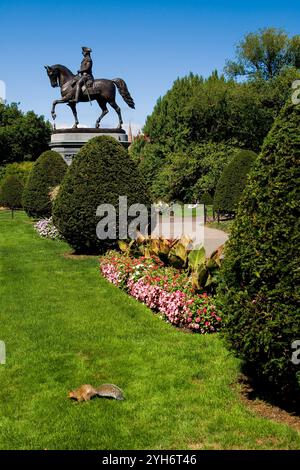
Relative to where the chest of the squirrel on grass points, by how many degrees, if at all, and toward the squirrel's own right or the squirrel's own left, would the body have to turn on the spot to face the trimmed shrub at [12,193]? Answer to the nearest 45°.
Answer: approximately 90° to the squirrel's own right

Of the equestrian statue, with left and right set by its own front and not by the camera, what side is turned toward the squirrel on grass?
left

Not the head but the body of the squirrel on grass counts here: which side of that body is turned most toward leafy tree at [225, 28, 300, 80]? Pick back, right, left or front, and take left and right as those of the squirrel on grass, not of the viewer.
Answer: right

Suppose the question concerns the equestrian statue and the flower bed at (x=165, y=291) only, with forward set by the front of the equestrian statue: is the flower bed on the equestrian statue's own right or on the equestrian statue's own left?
on the equestrian statue's own left

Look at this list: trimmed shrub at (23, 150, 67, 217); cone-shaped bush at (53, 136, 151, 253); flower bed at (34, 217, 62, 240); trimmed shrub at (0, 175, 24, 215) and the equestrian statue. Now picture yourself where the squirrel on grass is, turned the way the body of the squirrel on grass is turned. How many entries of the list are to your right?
5

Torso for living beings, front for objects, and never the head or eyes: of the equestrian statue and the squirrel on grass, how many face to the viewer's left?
2

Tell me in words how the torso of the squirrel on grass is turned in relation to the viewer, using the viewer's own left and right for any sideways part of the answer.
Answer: facing to the left of the viewer

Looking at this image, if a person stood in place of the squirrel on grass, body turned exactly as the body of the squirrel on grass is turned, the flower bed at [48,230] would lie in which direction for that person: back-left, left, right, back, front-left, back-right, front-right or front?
right

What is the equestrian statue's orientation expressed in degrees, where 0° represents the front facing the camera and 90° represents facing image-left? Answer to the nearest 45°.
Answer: approximately 90°

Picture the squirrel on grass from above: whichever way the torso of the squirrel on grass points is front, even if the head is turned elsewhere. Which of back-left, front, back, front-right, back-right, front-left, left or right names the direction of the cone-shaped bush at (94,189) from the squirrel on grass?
right

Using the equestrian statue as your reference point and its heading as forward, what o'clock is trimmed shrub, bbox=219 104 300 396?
The trimmed shrub is roughly at 9 o'clock from the equestrian statue.

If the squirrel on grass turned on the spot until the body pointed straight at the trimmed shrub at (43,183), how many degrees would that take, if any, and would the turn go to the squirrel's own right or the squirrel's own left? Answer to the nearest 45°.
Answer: approximately 90° to the squirrel's own right
